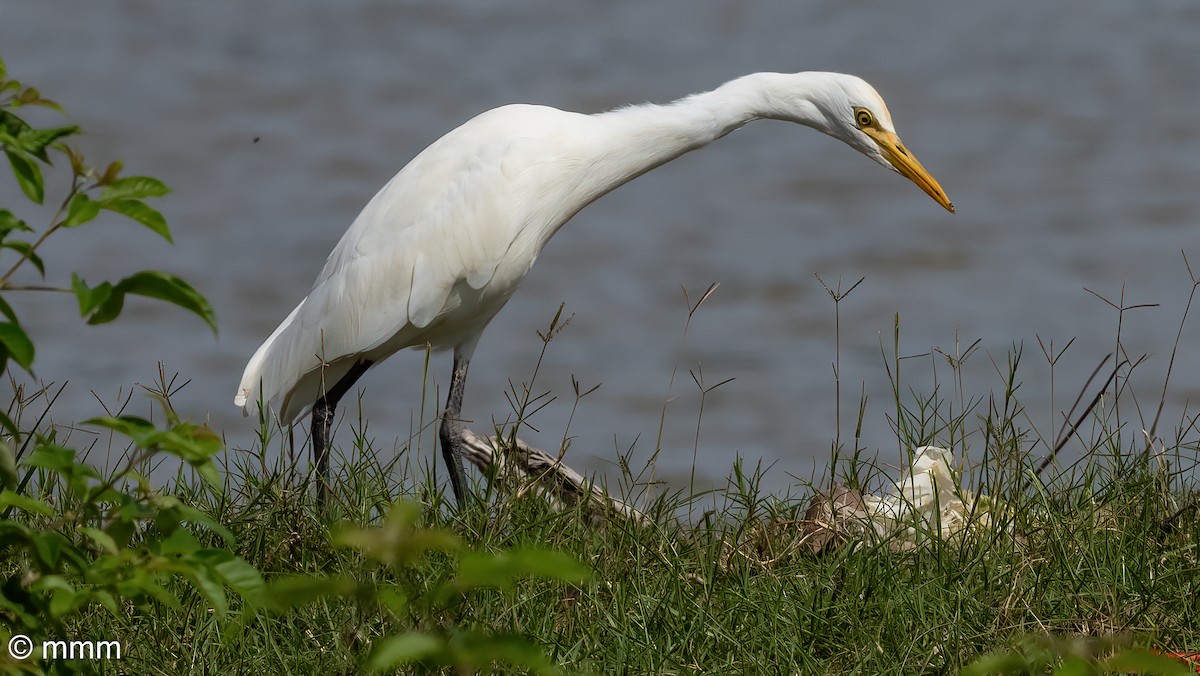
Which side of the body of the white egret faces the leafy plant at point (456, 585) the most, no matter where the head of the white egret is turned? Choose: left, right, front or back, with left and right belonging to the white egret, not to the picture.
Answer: right

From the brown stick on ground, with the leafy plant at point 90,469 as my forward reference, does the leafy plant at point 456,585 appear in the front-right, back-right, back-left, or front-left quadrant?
front-left

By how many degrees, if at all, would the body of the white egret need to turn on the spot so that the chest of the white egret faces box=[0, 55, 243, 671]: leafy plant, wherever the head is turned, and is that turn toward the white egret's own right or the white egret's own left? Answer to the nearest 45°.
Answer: approximately 90° to the white egret's own right

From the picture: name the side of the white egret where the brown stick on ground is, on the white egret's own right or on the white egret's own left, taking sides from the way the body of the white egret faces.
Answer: on the white egret's own right

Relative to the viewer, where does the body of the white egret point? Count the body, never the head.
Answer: to the viewer's right
